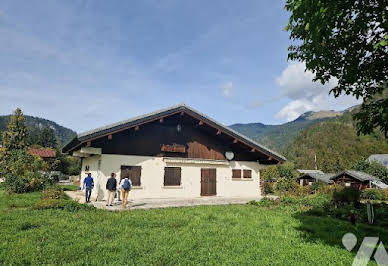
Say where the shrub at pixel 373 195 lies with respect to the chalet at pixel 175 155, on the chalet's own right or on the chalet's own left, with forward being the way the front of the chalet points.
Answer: on the chalet's own left

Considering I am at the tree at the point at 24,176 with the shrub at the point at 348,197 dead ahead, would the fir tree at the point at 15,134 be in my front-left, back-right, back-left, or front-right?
back-left

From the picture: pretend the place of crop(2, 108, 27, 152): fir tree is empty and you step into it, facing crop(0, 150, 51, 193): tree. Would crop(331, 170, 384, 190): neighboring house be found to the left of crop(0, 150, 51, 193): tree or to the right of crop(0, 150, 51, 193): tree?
left

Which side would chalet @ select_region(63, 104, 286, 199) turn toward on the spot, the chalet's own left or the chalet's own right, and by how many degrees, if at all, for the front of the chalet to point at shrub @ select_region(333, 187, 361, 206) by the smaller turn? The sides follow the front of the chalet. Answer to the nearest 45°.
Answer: approximately 90° to the chalet's own left

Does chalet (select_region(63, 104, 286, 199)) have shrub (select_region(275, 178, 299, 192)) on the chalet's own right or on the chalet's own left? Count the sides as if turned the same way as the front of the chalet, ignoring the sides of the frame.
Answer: on the chalet's own left

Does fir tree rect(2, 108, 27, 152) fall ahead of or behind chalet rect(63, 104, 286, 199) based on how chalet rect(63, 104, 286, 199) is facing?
behind

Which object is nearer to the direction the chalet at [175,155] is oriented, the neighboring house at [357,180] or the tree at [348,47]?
the tree

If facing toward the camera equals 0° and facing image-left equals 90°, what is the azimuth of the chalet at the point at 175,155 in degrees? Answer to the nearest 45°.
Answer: approximately 0°

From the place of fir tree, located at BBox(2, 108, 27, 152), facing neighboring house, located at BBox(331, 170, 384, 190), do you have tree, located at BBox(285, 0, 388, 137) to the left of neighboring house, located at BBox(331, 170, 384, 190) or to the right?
right
